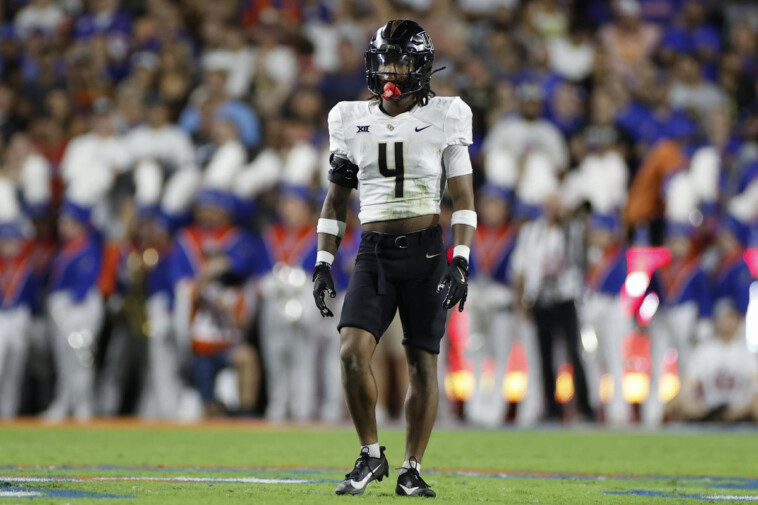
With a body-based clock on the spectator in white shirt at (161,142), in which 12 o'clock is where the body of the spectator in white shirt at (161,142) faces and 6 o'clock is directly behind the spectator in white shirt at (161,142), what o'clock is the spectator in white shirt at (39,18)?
the spectator in white shirt at (39,18) is roughly at 5 o'clock from the spectator in white shirt at (161,142).

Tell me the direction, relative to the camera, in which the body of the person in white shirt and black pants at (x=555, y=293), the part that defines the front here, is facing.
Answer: toward the camera

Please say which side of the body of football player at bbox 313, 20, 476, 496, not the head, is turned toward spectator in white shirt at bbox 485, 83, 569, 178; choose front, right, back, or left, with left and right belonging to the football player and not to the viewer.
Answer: back

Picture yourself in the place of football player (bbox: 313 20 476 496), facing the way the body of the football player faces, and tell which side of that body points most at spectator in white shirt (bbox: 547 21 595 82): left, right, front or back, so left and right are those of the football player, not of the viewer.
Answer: back

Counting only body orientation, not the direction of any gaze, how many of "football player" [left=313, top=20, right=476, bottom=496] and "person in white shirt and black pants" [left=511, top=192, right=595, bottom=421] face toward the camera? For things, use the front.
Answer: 2

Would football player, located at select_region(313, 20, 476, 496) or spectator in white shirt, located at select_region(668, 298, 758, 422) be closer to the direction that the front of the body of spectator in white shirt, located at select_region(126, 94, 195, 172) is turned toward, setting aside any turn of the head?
the football player

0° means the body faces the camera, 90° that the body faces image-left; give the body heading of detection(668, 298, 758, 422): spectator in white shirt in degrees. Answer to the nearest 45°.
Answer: approximately 0°

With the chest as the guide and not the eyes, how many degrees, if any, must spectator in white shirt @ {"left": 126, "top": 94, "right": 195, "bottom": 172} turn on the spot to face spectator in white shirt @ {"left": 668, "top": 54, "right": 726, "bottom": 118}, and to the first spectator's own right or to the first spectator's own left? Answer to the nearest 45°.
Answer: approximately 90° to the first spectator's own left

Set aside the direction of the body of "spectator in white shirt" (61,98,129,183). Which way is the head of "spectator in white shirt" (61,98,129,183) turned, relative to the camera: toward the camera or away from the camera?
toward the camera

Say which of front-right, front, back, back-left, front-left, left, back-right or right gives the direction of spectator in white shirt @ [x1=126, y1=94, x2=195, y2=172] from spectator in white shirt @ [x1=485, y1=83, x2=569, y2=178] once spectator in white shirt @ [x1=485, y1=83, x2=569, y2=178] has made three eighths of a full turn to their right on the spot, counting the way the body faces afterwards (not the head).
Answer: front-left

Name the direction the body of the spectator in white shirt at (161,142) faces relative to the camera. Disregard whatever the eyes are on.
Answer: toward the camera

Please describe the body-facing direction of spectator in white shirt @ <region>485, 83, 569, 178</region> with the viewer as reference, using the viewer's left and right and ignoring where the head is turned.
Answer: facing the viewer

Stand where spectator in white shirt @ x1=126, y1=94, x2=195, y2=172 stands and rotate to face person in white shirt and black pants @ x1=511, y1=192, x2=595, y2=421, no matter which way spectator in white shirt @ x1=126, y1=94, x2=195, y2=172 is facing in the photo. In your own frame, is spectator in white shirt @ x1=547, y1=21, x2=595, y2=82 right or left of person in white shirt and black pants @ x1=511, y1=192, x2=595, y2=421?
left

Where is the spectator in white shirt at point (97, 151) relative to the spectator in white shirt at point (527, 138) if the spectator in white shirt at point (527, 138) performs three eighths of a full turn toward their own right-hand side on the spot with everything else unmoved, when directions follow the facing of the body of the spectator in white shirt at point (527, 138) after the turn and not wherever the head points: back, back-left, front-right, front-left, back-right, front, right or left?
front-left
